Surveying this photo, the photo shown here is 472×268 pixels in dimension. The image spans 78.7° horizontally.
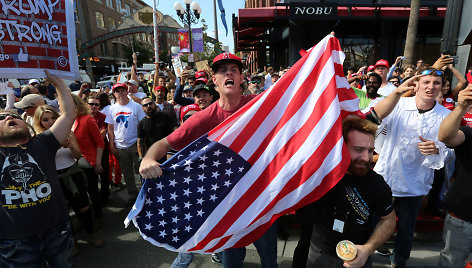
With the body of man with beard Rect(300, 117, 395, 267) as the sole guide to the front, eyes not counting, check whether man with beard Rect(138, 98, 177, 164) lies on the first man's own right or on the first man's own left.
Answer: on the first man's own right

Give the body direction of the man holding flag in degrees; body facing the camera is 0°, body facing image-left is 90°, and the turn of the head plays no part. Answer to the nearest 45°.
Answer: approximately 0°

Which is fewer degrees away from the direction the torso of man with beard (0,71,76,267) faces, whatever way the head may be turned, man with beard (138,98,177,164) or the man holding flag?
the man holding flag

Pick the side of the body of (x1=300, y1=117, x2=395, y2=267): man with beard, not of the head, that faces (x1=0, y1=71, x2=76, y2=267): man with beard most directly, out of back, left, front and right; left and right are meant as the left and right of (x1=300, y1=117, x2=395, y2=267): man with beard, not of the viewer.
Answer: right

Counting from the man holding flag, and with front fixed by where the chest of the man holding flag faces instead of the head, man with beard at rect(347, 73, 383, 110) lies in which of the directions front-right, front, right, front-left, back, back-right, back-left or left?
back-left

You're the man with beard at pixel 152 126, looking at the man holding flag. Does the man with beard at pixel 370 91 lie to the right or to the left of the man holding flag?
left

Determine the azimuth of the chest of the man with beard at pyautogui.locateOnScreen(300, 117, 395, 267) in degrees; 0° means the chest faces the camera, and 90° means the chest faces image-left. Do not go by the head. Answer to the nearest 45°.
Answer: approximately 0°
